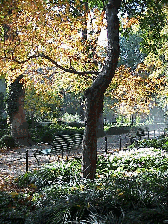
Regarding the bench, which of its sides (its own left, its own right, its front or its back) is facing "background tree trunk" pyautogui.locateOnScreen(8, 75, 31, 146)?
right

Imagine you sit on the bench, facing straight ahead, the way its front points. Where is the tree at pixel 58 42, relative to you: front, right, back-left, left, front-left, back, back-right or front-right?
front-left

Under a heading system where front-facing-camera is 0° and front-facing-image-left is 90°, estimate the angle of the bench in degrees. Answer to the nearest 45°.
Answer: approximately 45°

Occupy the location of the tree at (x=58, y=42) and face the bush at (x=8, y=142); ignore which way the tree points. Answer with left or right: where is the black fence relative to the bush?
right

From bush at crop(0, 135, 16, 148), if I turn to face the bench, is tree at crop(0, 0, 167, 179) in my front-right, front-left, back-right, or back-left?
front-right
